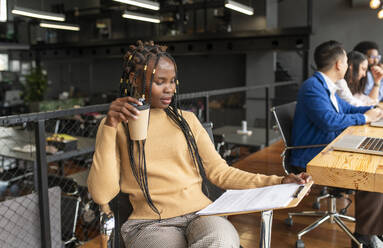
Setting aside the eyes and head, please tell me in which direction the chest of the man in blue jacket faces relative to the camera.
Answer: to the viewer's right

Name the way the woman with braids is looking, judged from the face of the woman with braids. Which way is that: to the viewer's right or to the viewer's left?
to the viewer's right

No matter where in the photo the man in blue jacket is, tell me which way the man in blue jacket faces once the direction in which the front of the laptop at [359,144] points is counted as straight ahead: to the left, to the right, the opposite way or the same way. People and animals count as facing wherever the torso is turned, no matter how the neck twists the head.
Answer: the opposite way

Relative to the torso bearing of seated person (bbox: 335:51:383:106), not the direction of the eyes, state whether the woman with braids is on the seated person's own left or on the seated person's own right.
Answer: on the seated person's own right

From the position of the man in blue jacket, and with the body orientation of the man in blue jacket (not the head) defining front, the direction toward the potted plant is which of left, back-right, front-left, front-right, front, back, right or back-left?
back-left

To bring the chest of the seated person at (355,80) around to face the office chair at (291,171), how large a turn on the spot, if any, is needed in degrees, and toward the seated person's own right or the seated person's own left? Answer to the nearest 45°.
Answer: approximately 90° to the seated person's own right

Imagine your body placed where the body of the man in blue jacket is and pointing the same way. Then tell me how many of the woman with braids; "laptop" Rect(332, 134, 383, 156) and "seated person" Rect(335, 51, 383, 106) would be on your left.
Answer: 1

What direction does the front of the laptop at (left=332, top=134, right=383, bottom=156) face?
to the viewer's left
